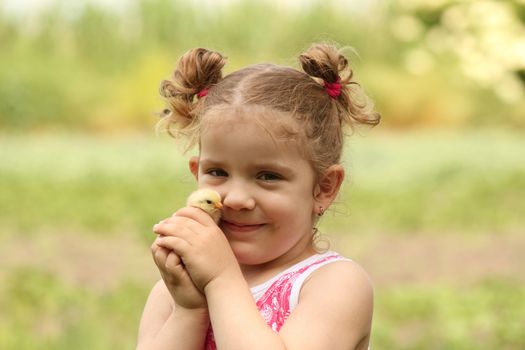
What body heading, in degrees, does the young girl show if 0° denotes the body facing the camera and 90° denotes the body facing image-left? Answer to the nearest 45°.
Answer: approximately 45°
